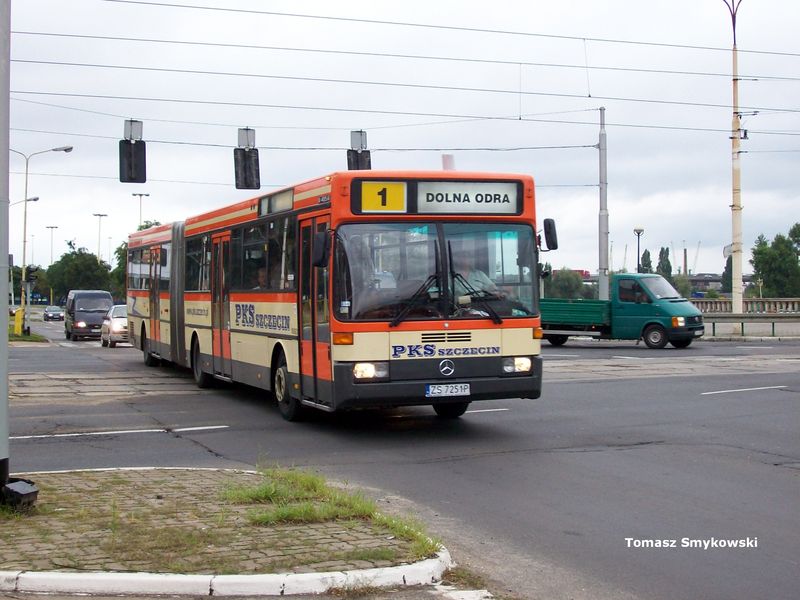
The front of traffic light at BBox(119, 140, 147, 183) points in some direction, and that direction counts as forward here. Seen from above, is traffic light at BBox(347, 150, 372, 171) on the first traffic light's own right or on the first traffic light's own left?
on the first traffic light's own right

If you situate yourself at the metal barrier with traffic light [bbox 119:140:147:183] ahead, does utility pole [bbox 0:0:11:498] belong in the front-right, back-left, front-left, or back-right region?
front-left

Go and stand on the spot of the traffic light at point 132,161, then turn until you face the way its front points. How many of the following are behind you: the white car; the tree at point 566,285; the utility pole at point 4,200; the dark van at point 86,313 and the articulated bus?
2

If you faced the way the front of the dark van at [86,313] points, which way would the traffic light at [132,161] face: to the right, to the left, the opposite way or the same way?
the opposite way

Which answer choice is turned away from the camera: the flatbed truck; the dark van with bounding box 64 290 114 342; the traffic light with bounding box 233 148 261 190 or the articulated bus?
the traffic light

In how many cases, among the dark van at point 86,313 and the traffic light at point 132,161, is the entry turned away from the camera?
1

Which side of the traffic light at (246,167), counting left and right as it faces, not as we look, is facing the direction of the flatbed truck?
right

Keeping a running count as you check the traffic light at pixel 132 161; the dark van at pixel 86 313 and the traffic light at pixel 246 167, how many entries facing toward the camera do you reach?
1

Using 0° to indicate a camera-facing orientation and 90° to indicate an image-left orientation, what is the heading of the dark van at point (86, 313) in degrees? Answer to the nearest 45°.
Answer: approximately 0°

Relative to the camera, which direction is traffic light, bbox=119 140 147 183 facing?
away from the camera

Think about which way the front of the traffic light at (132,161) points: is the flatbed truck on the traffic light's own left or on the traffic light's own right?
on the traffic light's own right

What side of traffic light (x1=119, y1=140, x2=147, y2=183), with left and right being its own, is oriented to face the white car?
front

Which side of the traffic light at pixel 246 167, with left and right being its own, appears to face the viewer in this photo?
back

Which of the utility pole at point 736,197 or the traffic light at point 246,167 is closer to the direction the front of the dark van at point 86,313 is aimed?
the traffic light

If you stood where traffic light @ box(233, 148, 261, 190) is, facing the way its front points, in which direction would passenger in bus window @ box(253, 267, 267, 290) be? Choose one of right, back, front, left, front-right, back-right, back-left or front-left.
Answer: back

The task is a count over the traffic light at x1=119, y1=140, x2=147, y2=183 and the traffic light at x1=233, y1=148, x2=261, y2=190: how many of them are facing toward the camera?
0

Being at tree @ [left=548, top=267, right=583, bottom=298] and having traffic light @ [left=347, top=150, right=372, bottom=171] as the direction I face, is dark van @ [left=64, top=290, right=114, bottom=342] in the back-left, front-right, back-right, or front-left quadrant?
front-right
